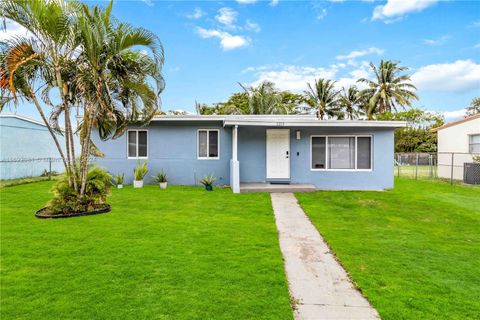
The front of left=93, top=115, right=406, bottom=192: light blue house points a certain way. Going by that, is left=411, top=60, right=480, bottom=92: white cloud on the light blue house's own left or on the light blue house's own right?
on the light blue house's own left

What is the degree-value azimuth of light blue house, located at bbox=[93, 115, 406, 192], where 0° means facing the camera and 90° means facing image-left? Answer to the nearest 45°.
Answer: approximately 0°

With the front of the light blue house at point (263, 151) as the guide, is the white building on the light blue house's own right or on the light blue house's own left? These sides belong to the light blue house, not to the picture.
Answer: on the light blue house's own left

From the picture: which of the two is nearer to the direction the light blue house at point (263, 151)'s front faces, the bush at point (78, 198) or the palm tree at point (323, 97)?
the bush

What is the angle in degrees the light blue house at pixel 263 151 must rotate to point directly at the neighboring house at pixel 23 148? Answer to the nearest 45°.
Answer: approximately 90° to its right

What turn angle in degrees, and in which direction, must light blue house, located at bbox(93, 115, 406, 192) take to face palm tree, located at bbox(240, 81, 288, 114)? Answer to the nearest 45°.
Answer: approximately 180°

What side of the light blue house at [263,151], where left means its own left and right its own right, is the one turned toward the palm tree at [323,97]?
back
